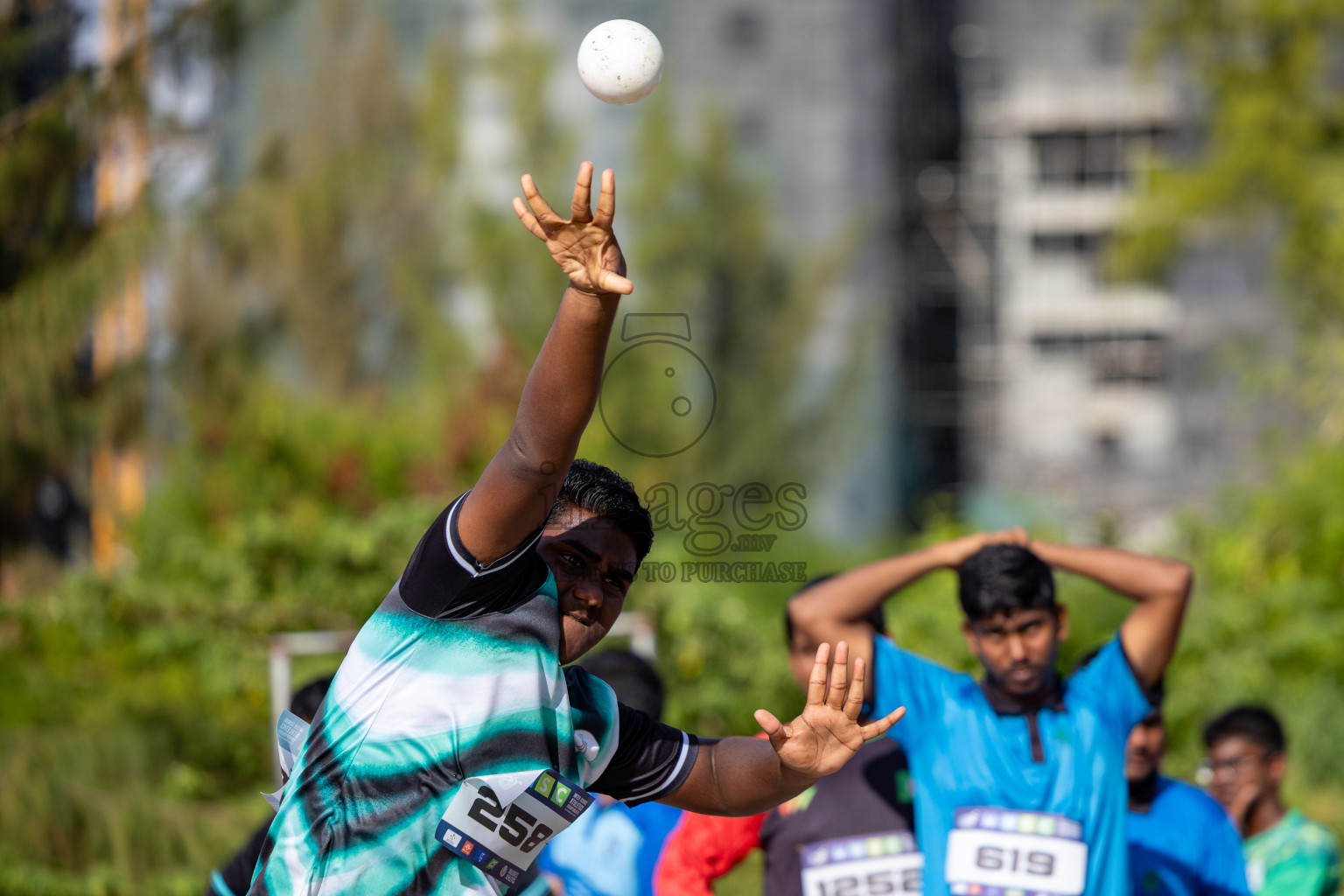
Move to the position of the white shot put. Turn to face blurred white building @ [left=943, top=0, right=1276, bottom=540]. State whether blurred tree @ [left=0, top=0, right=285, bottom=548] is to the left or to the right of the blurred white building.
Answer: left

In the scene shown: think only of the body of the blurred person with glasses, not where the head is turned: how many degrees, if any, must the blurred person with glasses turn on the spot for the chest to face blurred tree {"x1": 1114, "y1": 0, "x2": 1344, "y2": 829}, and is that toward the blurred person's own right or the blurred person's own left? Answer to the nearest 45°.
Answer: approximately 135° to the blurred person's own right

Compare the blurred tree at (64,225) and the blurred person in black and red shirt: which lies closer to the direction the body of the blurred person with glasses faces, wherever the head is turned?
the blurred person in black and red shirt

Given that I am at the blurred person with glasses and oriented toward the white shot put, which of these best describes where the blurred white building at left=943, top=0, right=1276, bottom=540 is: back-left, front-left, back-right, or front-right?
back-right

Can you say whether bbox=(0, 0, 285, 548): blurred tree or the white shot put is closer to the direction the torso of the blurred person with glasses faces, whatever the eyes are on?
the white shot put

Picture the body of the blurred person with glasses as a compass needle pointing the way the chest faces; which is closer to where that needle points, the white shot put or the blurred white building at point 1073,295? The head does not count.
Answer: the white shot put

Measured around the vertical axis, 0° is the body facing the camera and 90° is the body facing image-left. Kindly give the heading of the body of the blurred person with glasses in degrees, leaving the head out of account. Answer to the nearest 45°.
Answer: approximately 45°

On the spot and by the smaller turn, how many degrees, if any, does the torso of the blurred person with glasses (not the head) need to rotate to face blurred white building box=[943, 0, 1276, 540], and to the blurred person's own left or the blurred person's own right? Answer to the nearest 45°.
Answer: approximately 135° to the blurred person's own right

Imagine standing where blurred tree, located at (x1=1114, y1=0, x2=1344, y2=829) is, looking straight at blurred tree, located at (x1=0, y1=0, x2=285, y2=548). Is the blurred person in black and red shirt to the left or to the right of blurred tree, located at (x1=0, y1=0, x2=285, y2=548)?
left
